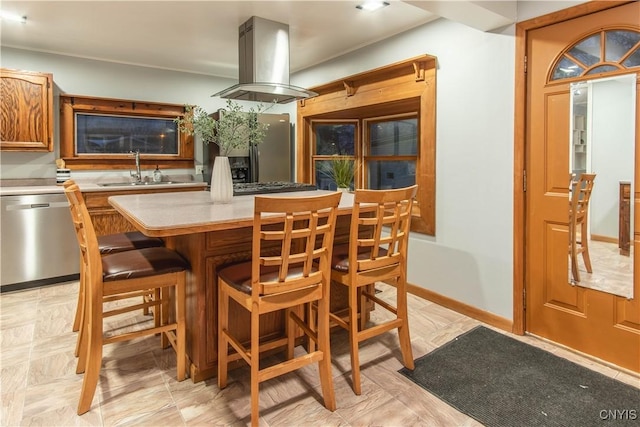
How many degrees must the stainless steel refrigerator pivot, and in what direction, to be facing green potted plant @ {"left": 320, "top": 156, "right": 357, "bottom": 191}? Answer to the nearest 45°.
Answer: approximately 45° to its left

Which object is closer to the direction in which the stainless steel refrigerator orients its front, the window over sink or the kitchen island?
the kitchen island

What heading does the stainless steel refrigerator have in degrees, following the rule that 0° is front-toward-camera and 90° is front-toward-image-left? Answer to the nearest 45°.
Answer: approximately 0°

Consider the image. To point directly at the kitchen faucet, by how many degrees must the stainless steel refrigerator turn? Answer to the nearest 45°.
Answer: approximately 90° to its right

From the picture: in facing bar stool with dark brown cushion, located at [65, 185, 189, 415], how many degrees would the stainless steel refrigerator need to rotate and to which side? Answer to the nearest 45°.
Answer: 0° — it already faces it

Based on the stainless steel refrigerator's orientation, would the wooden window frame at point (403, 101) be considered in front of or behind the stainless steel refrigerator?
in front

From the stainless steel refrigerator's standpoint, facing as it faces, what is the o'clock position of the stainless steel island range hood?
The stainless steel island range hood is roughly at 12 o'clock from the stainless steel refrigerator.

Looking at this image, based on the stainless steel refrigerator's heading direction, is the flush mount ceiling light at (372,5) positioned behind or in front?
in front
